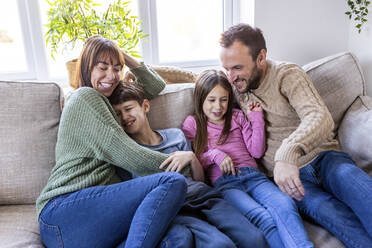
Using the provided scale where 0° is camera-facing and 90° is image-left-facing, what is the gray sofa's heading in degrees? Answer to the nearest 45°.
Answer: approximately 0°

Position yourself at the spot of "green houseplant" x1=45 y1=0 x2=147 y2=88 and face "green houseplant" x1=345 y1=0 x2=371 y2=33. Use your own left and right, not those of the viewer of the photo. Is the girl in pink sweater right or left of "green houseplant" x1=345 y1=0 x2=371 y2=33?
right

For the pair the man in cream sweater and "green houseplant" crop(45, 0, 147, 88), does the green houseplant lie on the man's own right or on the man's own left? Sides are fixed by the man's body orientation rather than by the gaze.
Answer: on the man's own right

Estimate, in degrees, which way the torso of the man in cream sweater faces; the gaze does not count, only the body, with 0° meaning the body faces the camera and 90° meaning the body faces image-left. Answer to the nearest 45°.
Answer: approximately 45°
